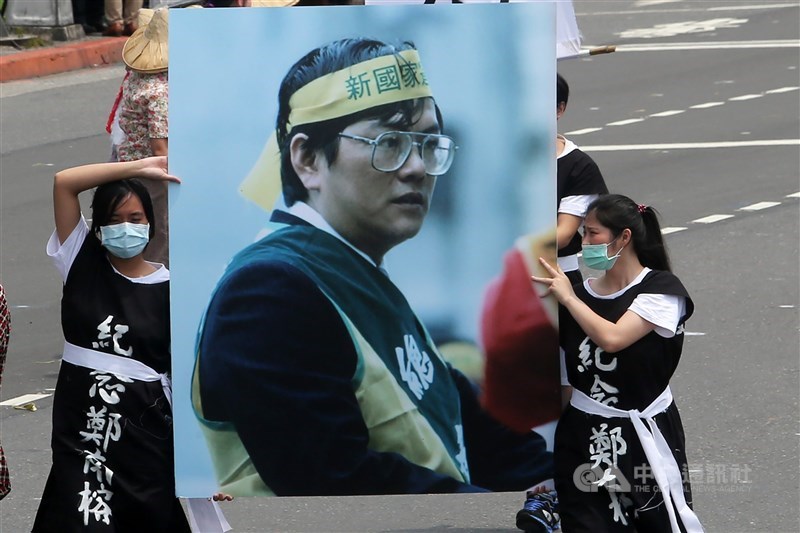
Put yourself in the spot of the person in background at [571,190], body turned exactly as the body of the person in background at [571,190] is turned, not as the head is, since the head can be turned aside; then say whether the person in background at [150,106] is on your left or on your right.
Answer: on your right

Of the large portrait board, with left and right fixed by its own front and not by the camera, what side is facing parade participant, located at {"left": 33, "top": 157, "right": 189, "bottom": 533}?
right

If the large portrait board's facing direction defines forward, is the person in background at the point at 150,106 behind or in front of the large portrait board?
behind

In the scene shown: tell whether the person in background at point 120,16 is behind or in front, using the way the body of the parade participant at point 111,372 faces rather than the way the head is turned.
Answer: behind

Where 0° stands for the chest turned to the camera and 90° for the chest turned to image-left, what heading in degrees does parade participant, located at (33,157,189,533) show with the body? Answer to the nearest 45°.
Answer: approximately 0°

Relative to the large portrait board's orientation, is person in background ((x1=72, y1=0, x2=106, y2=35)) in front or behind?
behind

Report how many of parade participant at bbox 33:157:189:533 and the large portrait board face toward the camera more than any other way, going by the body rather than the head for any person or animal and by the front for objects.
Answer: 2

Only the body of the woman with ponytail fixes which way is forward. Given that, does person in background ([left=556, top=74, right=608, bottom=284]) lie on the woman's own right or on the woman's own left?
on the woman's own right
